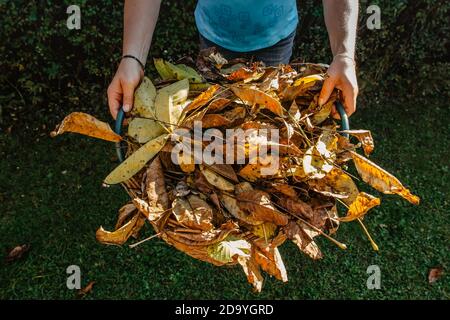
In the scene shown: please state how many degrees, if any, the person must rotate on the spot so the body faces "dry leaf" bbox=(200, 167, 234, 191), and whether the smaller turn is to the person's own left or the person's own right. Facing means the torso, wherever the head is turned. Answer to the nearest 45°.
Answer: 0° — they already face it

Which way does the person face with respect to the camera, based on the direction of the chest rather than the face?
toward the camera

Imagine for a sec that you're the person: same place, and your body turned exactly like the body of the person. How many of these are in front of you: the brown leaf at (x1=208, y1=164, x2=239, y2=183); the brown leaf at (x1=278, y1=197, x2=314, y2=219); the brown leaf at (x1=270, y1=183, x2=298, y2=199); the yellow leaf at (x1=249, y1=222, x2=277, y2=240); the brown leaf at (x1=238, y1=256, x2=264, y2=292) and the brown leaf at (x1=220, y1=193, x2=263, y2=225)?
6

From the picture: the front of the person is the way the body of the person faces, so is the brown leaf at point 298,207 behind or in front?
in front

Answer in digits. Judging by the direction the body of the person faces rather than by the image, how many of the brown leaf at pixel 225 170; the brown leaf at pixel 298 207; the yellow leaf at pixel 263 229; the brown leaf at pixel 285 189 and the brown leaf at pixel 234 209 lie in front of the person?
5

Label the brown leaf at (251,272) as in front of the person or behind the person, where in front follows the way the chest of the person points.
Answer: in front

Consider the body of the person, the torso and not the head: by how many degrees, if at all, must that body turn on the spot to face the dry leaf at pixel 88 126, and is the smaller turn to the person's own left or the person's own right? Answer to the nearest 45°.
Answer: approximately 45° to the person's own right

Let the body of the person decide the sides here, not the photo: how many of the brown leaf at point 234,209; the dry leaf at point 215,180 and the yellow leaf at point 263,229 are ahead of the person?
3
